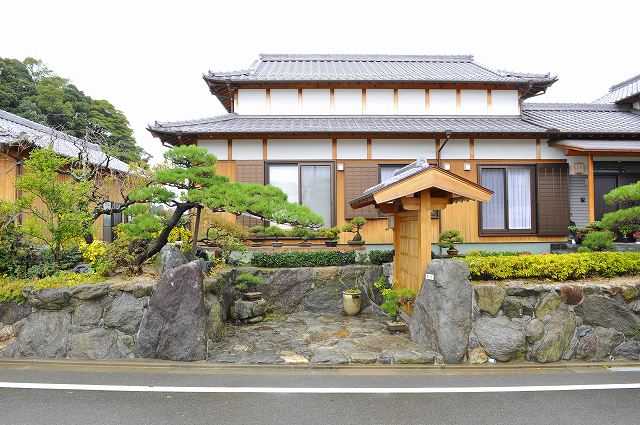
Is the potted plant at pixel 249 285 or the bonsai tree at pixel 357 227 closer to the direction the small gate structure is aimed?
the potted plant

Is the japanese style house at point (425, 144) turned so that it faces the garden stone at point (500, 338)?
yes

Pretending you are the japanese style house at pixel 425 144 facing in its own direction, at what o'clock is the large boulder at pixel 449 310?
The large boulder is roughly at 12 o'clock from the japanese style house.

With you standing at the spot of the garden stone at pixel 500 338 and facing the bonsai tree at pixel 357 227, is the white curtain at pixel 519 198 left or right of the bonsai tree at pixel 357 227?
right

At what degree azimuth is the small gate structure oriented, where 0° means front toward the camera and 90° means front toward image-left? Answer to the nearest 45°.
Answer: approximately 45°

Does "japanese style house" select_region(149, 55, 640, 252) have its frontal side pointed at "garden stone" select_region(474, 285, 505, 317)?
yes
